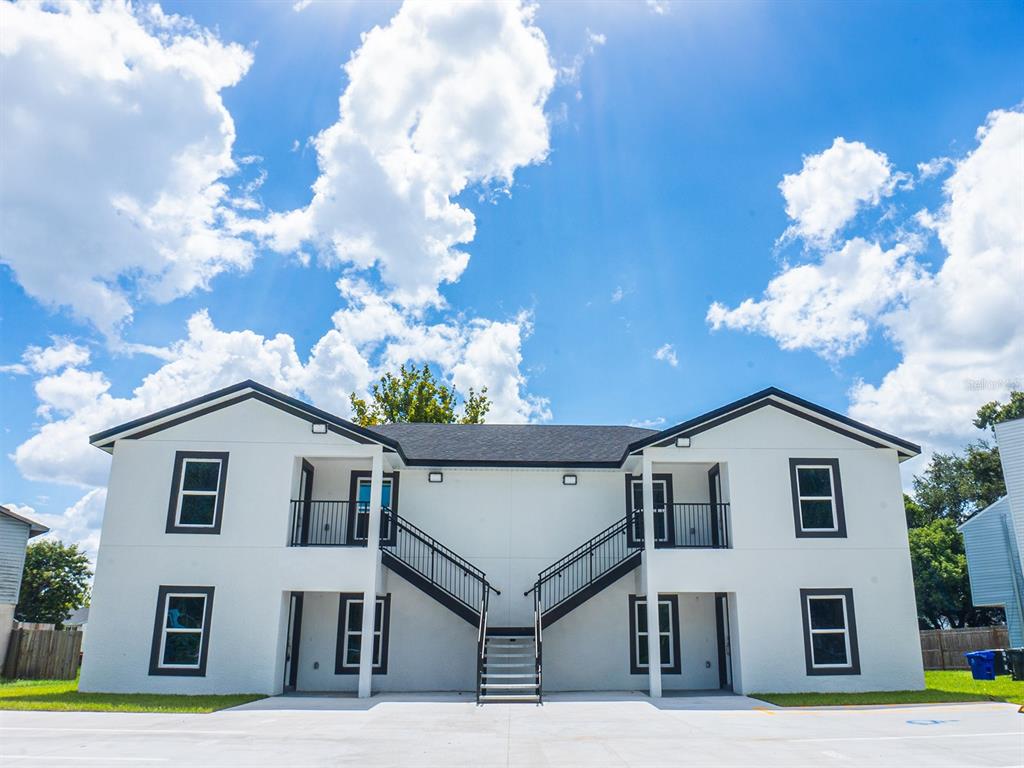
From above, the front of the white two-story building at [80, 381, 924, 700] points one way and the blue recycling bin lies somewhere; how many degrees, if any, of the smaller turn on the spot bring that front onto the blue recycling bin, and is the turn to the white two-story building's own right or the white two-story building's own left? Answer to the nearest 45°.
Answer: approximately 90° to the white two-story building's own left

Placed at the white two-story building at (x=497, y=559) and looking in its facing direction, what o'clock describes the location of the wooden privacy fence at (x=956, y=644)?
The wooden privacy fence is roughly at 8 o'clock from the white two-story building.

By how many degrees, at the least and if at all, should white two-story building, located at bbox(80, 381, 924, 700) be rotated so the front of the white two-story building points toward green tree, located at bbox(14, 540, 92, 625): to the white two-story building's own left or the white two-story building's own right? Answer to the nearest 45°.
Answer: approximately 135° to the white two-story building's own right

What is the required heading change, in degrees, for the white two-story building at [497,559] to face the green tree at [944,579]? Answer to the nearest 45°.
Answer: approximately 135° to its left

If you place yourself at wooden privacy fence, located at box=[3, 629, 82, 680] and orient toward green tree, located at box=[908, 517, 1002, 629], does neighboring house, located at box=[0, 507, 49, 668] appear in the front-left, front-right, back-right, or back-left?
back-left

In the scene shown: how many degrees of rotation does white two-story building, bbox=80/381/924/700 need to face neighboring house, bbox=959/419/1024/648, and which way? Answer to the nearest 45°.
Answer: approximately 135° to its left

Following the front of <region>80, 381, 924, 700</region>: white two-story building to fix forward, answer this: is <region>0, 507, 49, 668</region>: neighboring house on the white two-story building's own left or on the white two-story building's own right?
on the white two-story building's own right

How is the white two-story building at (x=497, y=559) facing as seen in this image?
toward the camera

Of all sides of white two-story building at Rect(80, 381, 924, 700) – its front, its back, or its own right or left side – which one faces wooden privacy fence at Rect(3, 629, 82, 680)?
right
